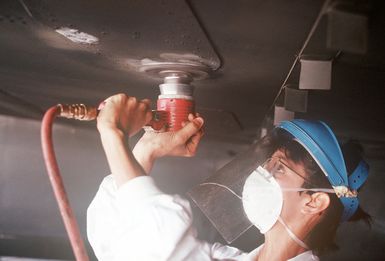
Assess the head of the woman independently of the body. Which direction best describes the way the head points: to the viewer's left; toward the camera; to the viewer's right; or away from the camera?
to the viewer's left

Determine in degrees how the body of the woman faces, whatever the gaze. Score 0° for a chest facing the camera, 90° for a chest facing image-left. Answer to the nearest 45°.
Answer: approximately 90°
